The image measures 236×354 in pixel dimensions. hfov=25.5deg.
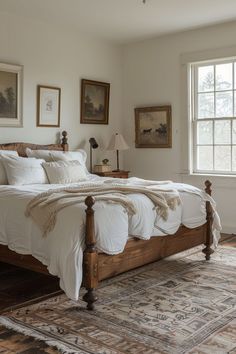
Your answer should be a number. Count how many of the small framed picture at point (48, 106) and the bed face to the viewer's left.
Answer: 0

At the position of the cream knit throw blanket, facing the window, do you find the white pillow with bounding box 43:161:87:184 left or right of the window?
left

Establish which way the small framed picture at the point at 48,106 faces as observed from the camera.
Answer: facing the viewer and to the right of the viewer

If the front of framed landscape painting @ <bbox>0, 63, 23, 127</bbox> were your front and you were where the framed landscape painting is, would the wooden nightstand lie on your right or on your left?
on your left

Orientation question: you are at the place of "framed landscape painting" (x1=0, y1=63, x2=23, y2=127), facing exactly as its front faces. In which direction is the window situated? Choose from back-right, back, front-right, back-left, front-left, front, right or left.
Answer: front-left

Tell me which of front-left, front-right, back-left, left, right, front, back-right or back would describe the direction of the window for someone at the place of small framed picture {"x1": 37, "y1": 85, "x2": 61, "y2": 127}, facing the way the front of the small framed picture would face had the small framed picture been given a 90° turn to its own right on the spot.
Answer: back-left

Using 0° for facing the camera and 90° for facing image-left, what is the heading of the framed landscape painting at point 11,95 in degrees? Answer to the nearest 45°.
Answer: approximately 315°

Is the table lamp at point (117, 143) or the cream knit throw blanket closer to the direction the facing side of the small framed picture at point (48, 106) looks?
the cream knit throw blanket

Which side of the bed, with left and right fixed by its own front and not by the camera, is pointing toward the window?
left
